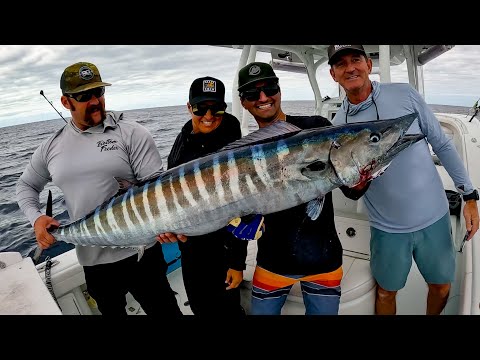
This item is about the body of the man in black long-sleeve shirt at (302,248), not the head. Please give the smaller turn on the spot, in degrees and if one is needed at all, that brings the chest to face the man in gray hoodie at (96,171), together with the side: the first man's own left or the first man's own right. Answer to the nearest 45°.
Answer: approximately 90° to the first man's own right

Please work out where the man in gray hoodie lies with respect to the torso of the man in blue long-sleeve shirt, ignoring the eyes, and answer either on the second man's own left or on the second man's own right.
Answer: on the second man's own right

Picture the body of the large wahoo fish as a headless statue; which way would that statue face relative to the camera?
to the viewer's right

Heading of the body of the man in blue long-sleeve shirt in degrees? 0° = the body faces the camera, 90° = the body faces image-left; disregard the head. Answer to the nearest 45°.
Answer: approximately 0°
